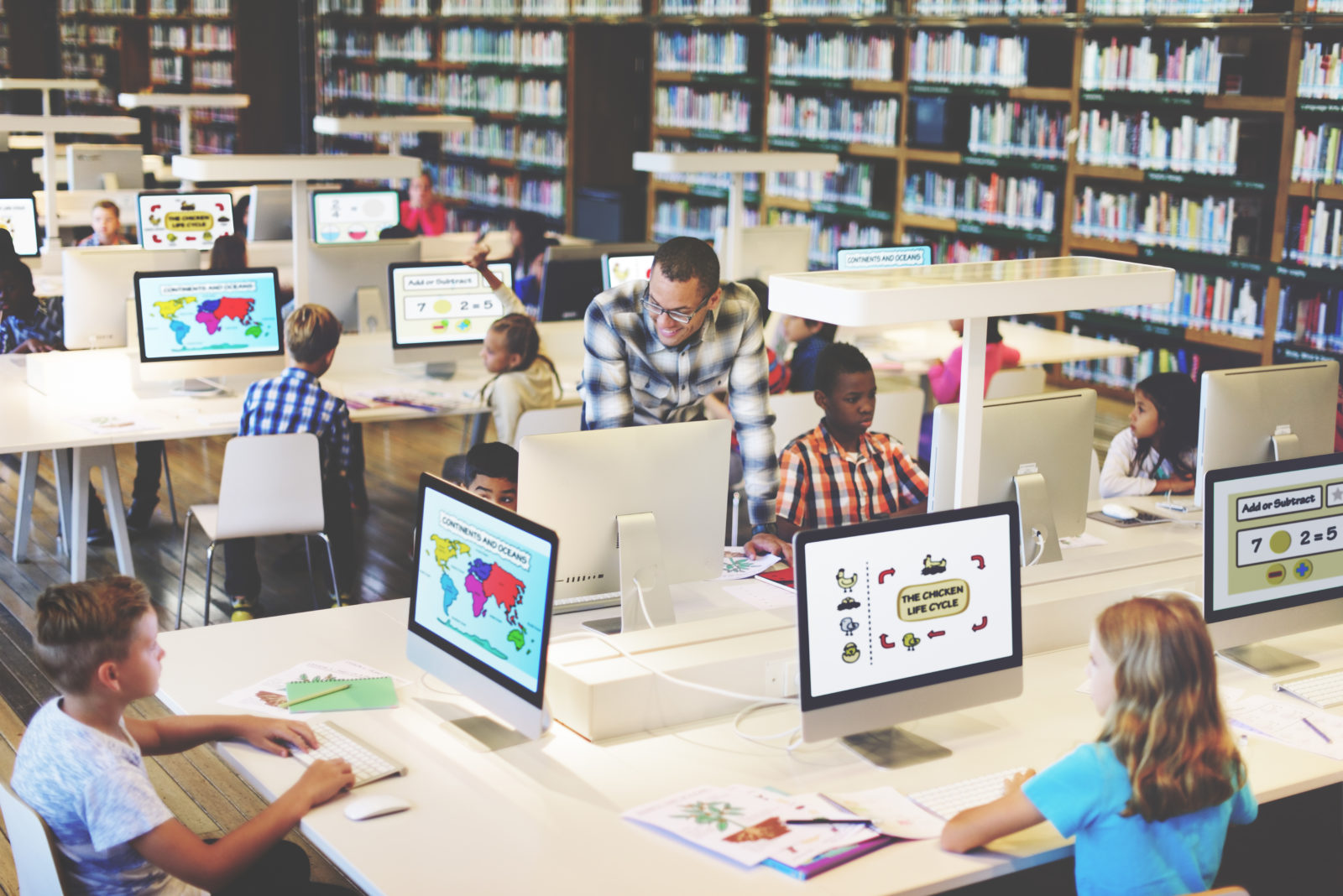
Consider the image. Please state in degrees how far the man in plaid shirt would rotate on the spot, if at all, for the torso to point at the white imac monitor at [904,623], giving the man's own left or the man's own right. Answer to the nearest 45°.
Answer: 0° — they already face it

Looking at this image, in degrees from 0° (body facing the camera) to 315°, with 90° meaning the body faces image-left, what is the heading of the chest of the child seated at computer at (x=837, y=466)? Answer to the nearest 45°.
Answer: approximately 315°

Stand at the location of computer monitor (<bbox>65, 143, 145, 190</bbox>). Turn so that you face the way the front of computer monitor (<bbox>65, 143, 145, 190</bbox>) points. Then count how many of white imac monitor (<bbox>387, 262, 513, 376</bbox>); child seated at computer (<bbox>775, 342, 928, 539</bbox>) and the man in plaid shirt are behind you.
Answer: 3

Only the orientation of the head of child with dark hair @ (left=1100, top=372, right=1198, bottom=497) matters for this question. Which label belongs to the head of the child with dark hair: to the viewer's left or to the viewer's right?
to the viewer's left

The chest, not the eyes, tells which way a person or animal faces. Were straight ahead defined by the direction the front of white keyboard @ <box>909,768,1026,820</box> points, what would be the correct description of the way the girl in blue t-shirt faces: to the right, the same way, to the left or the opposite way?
the opposite way

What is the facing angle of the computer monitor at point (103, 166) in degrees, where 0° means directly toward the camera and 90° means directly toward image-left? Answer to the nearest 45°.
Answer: approximately 180°

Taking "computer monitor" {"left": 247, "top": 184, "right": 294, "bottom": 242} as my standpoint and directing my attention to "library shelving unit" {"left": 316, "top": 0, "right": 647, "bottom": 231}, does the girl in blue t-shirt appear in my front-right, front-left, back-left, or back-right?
back-right

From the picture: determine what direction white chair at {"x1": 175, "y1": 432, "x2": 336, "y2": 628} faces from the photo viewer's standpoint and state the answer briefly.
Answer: facing away from the viewer and to the left of the viewer
